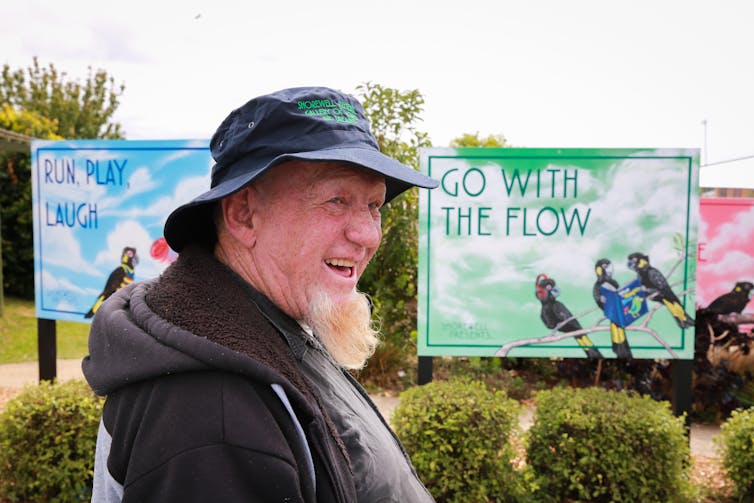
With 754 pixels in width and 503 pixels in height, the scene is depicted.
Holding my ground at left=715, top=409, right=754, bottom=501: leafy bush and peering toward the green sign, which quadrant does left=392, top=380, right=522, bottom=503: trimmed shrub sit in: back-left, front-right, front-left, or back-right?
front-left

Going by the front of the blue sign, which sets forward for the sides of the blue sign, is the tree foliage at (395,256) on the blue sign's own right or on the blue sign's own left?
on the blue sign's own left

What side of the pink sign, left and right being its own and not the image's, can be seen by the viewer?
front

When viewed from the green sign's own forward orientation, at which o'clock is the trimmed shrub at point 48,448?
The trimmed shrub is roughly at 2 o'clock from the green sign.

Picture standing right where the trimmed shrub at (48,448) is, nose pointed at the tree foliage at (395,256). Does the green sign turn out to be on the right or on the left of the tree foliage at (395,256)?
right

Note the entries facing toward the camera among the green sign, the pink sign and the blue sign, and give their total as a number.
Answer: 3

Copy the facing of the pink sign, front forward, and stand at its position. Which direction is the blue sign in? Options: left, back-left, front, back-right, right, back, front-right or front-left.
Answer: front-right

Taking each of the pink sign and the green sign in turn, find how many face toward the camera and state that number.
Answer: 2

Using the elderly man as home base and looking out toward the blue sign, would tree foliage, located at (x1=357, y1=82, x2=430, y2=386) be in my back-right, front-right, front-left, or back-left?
front-right

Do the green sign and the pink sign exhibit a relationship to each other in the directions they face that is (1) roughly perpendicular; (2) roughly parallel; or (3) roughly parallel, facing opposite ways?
roughly parallel

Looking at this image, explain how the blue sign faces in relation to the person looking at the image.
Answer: facing the viewer

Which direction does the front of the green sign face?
toward the camera

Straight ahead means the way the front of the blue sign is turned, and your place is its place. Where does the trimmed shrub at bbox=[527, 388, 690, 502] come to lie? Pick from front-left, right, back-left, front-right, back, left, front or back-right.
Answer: front-left
